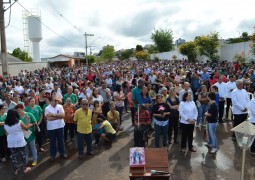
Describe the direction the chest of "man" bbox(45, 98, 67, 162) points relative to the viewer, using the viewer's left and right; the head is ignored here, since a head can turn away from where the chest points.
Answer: facing the viewer

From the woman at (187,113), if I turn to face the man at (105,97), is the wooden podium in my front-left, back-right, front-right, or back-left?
back-left

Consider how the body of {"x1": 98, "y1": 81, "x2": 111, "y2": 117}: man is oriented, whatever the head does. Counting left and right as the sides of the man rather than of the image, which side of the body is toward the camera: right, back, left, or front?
front

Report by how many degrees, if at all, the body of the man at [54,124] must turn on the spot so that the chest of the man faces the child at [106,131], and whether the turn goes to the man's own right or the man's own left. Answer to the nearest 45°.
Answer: approximately 135° to the man's own left

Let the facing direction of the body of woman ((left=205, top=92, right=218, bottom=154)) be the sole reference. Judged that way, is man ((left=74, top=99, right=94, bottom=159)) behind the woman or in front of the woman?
in front

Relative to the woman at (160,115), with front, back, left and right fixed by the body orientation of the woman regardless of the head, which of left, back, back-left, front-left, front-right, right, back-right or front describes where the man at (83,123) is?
right

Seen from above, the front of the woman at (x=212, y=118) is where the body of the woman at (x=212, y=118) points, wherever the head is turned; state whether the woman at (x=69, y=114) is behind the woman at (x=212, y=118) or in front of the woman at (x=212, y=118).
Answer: in front

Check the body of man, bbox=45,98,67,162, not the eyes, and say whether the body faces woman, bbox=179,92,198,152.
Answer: no

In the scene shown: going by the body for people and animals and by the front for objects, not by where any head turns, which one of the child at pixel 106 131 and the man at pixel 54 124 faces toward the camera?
the man

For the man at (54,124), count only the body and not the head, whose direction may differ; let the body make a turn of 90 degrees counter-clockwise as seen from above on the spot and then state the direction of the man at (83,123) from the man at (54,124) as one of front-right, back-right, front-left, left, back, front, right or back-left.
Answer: front

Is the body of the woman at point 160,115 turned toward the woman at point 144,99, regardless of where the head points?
no

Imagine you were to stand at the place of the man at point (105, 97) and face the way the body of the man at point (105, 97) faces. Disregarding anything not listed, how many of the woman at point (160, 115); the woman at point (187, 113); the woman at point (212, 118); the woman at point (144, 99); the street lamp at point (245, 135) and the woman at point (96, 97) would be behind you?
0
